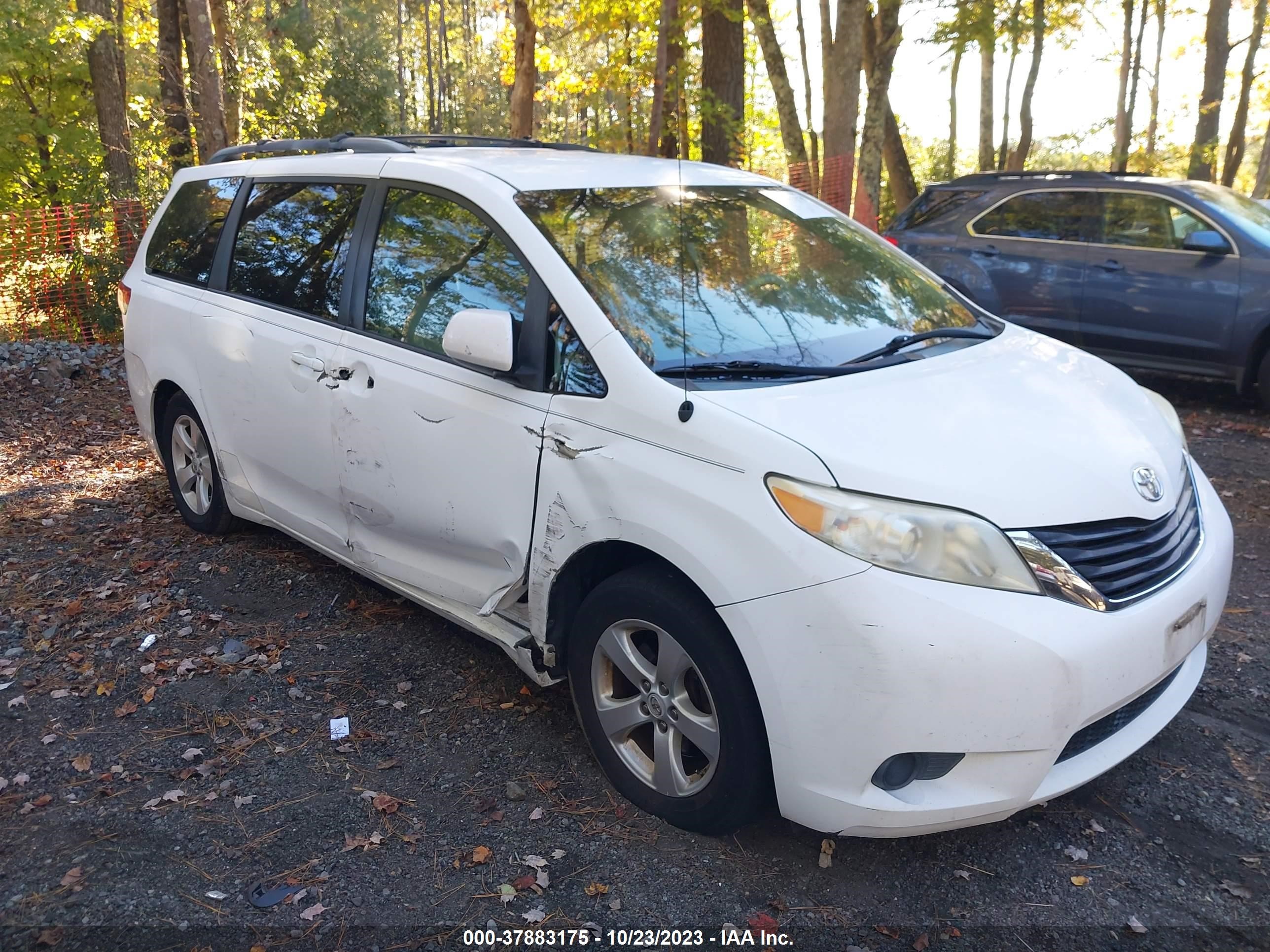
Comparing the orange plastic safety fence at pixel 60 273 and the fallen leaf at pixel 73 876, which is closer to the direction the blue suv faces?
the fallen leaf

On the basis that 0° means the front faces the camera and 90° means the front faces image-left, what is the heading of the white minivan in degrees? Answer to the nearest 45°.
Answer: approximately 315°

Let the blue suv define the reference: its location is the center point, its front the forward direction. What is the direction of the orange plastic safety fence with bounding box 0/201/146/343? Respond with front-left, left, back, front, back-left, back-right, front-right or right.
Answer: back-right

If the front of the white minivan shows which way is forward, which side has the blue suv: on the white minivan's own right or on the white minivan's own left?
on the white minivan's own left

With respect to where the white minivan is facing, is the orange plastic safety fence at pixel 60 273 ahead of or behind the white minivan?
behind

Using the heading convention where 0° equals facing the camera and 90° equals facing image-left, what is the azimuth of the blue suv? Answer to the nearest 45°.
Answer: approximately 315°
